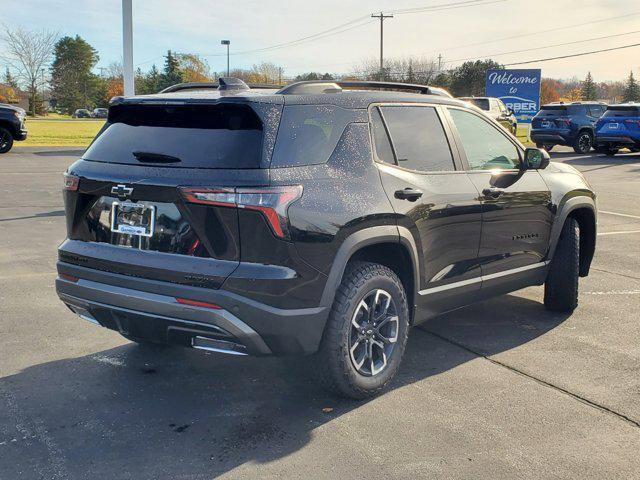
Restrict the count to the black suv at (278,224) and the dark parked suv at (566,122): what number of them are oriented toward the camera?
0

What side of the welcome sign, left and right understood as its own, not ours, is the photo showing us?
front

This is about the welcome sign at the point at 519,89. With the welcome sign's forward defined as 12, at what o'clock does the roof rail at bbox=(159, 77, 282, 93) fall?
The roof rail is roughly at 12 o'clock from the welcome sign.

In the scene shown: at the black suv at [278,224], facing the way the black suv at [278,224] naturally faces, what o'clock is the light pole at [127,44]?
The light pole is roughly at 10 o'clock from the black suv.

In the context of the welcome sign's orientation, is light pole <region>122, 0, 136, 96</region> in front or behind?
in front

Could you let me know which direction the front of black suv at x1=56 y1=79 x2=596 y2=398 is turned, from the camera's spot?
facing away from the viewer and to the right of the viewer

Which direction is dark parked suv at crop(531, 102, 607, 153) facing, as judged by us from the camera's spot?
facing away from the viewer and to the right of the viewer

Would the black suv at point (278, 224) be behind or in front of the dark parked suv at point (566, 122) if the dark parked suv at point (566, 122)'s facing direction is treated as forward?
behind

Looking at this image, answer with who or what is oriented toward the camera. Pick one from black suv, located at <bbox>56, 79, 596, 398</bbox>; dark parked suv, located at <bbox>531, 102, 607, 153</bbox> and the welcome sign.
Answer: the welcome sign

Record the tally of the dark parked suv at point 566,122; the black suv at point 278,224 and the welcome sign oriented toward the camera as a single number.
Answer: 1

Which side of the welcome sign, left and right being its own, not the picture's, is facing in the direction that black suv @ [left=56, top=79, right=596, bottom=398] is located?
front
